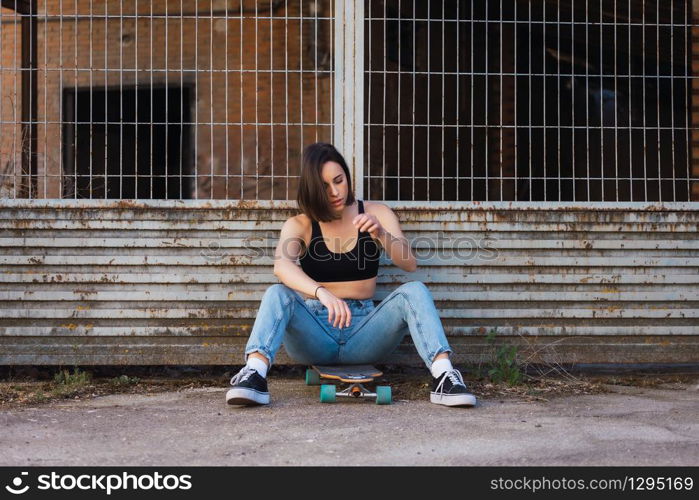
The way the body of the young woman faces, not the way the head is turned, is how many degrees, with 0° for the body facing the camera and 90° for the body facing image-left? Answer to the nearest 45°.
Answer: approximately 0°

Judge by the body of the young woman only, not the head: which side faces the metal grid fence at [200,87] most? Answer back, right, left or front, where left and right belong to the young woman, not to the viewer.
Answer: back

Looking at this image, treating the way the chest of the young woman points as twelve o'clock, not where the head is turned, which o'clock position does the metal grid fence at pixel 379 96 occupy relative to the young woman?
The metal grid fence is roughly at 6 o'clock from the young woman.

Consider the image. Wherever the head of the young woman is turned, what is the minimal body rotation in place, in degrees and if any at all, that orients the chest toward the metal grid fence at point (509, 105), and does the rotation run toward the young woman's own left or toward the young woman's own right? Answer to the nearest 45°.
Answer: approximately 180°
